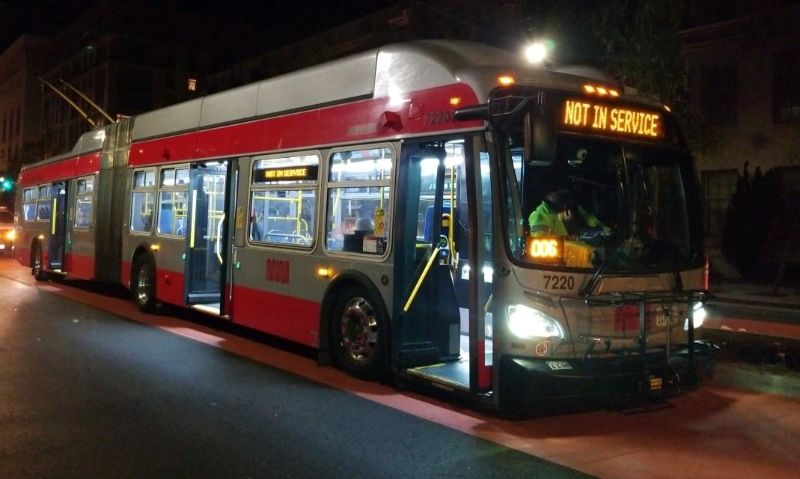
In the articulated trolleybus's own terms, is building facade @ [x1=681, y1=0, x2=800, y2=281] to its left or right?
on its left

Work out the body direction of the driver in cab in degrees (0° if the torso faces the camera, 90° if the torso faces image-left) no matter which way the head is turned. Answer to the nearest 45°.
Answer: approximately 315°

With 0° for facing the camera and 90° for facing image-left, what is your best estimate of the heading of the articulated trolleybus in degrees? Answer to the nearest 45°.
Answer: approximately 315°

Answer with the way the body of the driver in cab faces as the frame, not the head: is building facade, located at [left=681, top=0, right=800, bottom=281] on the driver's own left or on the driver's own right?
on the driver's own left
